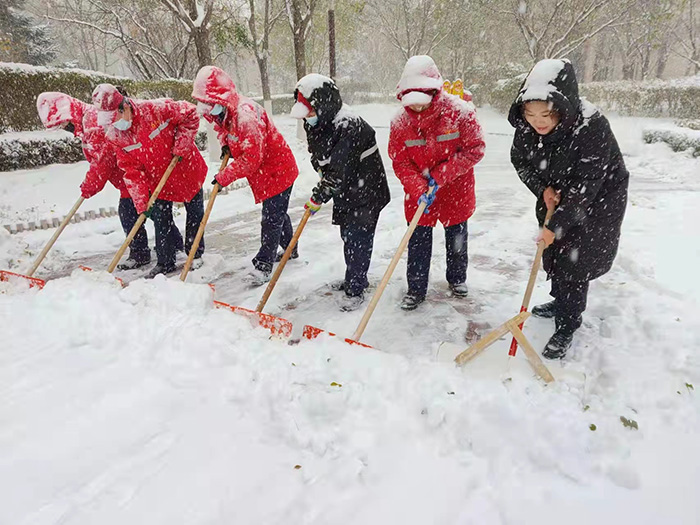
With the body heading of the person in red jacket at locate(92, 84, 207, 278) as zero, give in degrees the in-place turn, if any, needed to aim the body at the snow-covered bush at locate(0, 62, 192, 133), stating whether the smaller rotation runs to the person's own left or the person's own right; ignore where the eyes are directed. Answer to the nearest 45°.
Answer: approximately 135° to the person's own right

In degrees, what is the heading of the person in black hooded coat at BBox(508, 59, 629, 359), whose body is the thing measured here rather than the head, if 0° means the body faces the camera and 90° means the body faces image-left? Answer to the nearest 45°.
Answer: approximately 45°

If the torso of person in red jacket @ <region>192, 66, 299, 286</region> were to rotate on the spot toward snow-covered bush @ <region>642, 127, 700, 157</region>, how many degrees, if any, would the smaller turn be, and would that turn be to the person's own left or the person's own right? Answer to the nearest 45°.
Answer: approximately 180°

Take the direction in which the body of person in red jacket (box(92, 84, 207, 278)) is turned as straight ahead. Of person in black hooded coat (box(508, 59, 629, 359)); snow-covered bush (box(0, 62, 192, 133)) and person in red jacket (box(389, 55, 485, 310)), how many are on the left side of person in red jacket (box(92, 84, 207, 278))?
2

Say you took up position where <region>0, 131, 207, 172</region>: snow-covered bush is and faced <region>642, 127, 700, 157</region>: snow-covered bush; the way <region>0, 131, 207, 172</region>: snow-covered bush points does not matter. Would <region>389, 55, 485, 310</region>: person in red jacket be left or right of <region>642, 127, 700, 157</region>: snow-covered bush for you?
right

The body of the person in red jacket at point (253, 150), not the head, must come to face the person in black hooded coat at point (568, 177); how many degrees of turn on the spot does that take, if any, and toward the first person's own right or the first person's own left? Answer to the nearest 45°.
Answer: approximately 90° to the first person's own left

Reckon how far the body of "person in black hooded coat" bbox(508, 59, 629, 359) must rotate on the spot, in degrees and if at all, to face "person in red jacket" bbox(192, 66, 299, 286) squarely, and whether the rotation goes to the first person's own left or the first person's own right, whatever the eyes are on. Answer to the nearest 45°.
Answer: approximately 45° to the first person's own right

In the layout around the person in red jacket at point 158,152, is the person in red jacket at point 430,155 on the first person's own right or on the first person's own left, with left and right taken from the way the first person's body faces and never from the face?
on the first person's own left

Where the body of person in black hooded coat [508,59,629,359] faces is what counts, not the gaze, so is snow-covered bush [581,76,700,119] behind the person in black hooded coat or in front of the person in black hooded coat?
behind
